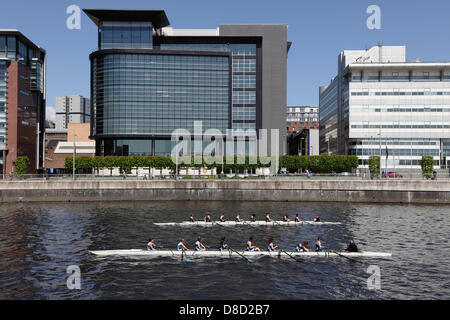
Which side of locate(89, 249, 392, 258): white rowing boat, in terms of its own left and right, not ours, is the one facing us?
left

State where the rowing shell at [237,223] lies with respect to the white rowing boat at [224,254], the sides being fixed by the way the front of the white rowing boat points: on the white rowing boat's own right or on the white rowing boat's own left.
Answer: on the white rowing boat's own right
